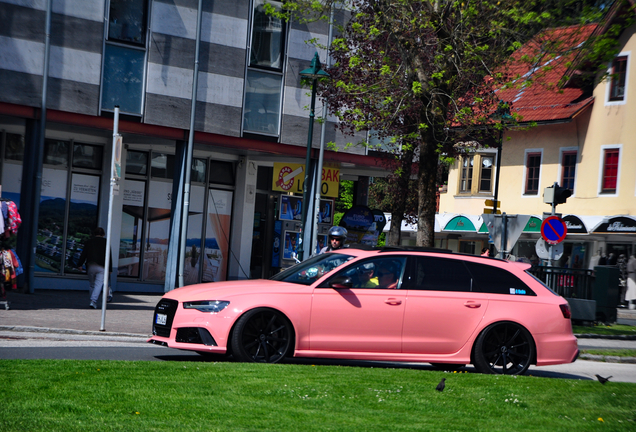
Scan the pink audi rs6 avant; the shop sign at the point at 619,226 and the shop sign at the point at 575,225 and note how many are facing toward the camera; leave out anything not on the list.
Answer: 2

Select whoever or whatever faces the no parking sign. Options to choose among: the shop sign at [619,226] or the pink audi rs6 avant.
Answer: the shop sign

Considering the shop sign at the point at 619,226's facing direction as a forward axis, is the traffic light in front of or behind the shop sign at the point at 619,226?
in front

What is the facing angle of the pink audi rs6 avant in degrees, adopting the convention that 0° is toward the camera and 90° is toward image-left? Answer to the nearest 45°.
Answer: approximately 90°

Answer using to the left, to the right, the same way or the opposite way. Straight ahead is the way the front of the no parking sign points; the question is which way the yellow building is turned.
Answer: the same way

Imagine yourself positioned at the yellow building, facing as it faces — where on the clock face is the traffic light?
The traffic light is roughly at 12 o'clock from the yellow building.

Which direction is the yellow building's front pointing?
toward the camera

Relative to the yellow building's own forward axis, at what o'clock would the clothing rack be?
The clothing rack is roughly at 1 o'clock from the yellow building.

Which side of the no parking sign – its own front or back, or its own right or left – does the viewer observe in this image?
front

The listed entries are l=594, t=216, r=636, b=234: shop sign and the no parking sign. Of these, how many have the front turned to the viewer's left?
0

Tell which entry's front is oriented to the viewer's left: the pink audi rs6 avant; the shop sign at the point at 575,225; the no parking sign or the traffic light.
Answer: the pink audi rs6 avant
